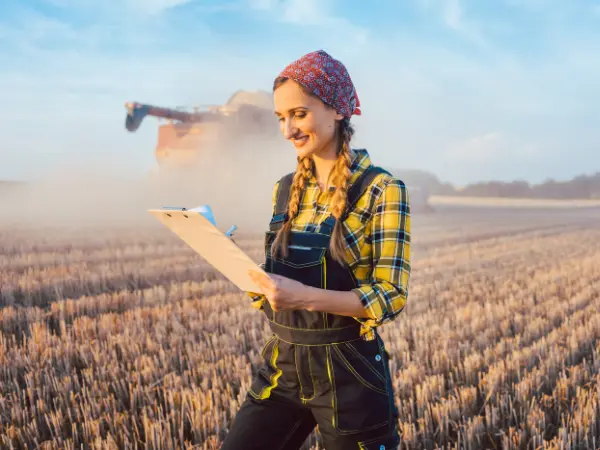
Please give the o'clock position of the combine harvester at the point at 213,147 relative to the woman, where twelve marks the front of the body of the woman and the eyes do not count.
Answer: The combine harvester is roughly at 4 o'clock from the woman.

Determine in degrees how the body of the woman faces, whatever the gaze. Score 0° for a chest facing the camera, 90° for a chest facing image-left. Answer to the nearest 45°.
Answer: approximately 45°

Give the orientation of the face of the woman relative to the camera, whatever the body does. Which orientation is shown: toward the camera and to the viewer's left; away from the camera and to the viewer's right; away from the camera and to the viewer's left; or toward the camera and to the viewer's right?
toward the camera and to the viewer's left
